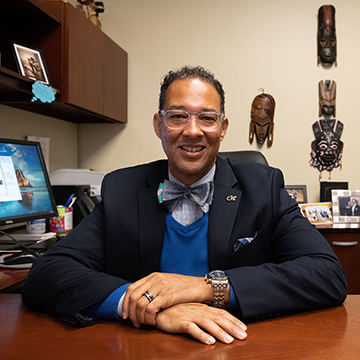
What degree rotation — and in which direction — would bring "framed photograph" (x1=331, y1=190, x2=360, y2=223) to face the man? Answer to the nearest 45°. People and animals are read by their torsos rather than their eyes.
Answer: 0° — it already faces them

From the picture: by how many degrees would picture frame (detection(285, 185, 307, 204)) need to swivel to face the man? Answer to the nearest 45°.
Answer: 0° — it already faces them

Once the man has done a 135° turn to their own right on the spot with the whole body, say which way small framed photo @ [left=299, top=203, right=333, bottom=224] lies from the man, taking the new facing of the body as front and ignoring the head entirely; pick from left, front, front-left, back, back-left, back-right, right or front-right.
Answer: right

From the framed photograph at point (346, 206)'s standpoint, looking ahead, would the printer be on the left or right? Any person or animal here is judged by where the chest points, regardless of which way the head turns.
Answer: on its right

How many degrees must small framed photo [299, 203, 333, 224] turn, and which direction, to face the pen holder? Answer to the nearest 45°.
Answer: approximately 45° to its right

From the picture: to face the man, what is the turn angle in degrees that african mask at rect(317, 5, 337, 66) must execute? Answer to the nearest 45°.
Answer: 0° — it already faces them

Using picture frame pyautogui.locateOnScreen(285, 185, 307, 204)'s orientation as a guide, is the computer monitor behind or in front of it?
in front

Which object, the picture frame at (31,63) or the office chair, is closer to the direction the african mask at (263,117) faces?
the office chair

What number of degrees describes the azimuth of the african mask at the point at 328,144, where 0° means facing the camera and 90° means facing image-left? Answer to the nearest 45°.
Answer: approximately 0°

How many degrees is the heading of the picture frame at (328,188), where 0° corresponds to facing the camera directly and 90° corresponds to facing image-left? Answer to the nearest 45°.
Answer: approximately 0°
